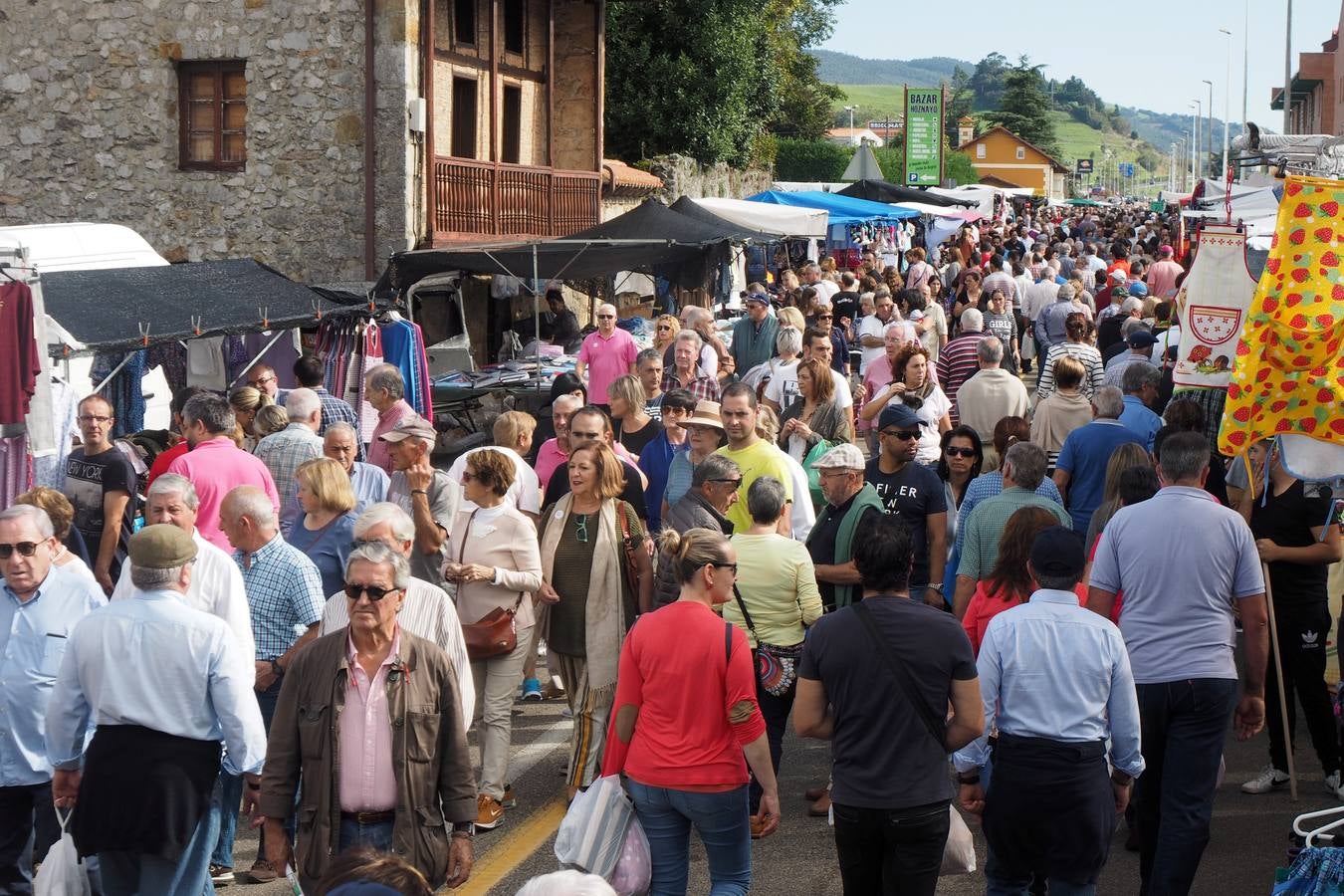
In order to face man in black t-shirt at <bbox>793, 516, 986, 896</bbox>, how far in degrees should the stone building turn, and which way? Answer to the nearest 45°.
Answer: approximately 45° to its right

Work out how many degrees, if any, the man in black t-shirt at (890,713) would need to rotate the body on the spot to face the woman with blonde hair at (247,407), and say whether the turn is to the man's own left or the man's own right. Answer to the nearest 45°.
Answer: approximately 45° to the man's own left

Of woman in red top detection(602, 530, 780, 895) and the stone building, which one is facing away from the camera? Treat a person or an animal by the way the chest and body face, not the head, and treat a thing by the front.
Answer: the woman in red top

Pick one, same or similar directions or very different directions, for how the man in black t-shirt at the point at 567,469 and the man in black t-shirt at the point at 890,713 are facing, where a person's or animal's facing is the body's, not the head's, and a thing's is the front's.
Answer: very different directions

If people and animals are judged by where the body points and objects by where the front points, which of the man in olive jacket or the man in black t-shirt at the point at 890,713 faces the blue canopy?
the man in black t-shirt

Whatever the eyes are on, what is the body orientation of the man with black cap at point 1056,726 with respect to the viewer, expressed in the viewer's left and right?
facing away from the viewer

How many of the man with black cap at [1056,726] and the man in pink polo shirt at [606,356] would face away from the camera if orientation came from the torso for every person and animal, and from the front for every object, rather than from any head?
1

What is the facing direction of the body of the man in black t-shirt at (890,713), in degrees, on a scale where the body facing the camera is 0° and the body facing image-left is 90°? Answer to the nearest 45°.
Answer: approximately 180°

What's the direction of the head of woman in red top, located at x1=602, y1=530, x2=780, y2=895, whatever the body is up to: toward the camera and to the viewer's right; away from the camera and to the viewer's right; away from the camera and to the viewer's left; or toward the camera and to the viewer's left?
away from the camera and to the viewer's right
